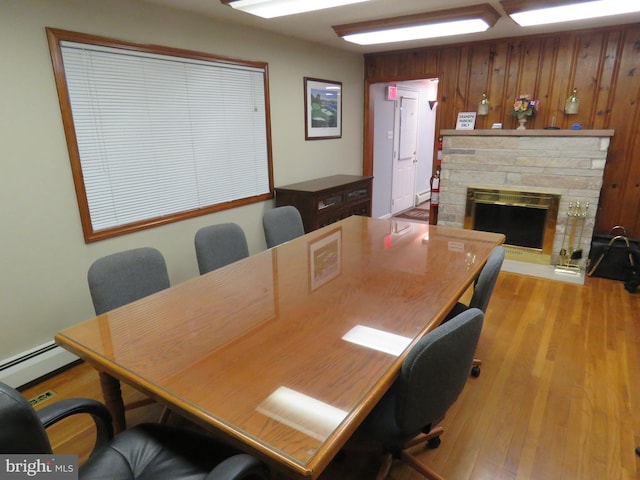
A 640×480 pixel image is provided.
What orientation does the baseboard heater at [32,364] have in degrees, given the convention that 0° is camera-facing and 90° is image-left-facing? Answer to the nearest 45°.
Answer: approximately 315°

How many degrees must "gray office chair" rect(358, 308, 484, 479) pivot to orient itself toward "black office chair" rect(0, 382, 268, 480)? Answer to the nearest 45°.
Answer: approximately 90° to its left

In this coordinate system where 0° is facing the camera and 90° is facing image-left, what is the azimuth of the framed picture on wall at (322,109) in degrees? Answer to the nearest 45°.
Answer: approximately 315°

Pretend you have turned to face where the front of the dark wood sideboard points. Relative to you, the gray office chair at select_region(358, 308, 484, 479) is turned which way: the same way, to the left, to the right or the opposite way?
the opposite way

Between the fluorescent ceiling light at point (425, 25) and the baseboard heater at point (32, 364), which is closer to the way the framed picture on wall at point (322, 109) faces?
the fluorescent ceiling light

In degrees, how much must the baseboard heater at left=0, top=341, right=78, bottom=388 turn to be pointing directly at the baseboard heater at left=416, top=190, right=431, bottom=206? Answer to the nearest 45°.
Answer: approximately 45° to its left

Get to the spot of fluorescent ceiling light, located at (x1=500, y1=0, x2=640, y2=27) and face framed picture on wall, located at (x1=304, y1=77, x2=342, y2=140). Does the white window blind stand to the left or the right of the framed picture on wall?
left

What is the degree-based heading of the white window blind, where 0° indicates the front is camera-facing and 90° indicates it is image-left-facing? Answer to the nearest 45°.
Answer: approximately 315°

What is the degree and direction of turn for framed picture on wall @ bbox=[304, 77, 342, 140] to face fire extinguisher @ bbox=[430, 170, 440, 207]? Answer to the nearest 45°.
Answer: approximately 45° to its left

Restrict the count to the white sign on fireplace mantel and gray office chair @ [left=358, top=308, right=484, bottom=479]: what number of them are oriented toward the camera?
1
